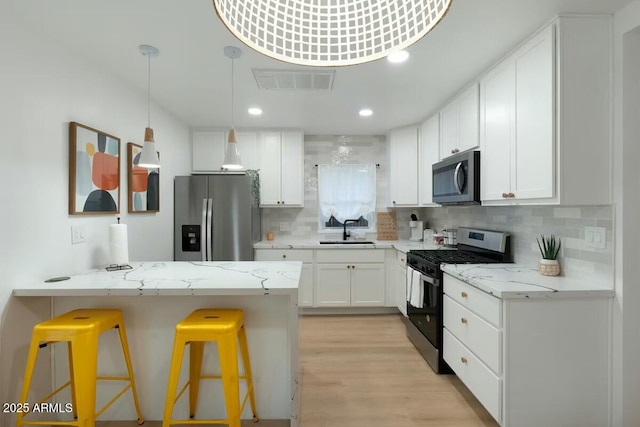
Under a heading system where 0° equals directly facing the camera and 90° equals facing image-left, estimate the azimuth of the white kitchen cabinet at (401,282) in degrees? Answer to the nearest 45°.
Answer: approximately 90°

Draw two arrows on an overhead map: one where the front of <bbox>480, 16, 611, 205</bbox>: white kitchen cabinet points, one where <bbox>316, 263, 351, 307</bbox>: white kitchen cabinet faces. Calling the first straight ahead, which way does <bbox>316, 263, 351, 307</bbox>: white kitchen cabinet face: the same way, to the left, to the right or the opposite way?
to the left

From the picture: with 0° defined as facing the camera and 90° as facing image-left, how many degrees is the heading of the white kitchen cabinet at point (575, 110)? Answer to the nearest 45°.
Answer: approximately 45°

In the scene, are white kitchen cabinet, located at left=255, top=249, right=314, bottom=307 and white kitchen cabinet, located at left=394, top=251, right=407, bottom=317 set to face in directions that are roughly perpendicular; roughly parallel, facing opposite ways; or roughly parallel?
roughly perpendicular

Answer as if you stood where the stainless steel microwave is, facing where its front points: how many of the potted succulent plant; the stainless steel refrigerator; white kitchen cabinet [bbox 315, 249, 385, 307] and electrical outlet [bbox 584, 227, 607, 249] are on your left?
2

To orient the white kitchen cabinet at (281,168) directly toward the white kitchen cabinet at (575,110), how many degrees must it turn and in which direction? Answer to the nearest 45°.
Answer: approximately 45° to its left

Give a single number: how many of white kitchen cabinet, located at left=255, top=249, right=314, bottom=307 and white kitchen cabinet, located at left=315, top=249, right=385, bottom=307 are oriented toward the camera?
2

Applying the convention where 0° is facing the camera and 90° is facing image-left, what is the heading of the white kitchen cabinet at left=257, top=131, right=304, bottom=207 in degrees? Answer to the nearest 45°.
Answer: approximately 0°
